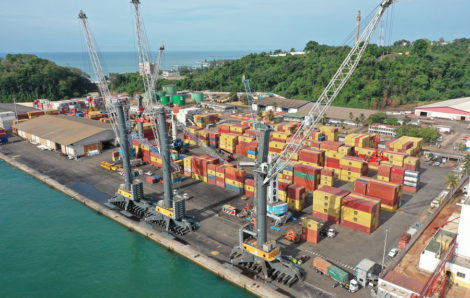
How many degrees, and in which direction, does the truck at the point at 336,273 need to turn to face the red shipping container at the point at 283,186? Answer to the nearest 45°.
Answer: approximately 180°

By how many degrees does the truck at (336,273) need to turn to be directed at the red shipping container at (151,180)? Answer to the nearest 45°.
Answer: approximately 180°

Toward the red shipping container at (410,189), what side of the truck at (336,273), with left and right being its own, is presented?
left

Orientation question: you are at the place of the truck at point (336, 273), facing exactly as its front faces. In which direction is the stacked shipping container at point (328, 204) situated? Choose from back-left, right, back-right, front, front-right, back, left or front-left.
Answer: back-left

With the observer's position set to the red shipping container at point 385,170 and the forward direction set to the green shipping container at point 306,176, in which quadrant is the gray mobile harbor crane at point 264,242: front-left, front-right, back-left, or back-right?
front-left

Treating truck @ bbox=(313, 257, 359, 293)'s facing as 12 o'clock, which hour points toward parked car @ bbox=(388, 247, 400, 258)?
The parked car is roughly at 9 o'clock from the truck.

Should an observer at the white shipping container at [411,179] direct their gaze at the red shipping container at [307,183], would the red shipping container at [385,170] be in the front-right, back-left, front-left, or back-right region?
front-right

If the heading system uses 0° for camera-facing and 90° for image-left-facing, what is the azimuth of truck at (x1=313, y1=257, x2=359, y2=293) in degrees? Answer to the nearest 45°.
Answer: approximately 315°

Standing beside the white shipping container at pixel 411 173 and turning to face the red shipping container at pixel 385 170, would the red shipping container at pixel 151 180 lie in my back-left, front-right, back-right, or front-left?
front-left

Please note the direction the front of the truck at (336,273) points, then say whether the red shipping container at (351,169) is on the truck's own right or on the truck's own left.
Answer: on the truck's own left

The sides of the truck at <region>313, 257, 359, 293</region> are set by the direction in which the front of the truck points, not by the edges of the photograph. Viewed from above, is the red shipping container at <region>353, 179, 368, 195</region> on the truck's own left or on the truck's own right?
on the truck's own left

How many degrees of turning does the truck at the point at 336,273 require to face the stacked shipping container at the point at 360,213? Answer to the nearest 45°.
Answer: approximately 135° to its left

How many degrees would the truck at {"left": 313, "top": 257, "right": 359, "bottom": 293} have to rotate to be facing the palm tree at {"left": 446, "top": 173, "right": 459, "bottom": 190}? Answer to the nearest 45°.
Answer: approximately 90° to its left

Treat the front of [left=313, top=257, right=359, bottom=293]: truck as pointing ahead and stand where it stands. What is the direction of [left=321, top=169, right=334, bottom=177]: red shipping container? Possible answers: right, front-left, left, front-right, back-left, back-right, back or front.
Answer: back-left

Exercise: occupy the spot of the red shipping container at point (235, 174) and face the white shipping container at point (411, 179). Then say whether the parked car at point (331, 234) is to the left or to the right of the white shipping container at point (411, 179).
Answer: right

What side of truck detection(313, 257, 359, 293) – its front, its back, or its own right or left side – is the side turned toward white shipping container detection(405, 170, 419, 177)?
left
